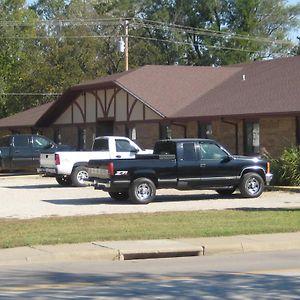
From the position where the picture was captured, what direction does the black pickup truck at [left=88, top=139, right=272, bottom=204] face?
facing away from the viewer and to the right of the viewer

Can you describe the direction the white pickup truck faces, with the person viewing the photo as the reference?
facing away from the viewer and to the right of the viewer

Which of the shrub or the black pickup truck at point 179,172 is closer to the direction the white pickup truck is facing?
the shrub

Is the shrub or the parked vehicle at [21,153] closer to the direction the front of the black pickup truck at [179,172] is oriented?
the shrub

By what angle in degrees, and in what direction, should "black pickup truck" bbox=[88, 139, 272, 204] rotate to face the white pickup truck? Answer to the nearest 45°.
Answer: approximately 90° to its left

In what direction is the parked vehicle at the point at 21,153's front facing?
to the viewer's right

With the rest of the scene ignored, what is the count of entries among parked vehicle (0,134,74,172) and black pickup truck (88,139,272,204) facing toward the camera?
0

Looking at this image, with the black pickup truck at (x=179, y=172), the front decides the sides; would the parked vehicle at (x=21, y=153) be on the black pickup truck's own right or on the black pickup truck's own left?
on the black pickup truck's own left
